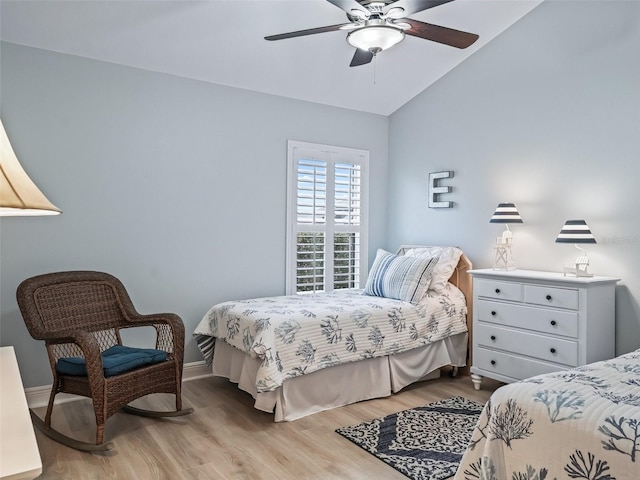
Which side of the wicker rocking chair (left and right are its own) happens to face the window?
left

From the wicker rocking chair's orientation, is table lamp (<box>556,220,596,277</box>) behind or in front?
in front

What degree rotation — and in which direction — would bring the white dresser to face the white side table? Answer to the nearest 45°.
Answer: approximately 45° to its left

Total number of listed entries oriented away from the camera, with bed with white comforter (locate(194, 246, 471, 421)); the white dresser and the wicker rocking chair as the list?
0

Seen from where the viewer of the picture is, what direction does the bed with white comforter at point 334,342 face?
facing the viewer and to the left of the viewer

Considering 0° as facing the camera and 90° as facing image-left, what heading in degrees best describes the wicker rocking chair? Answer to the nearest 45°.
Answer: approximately 315°

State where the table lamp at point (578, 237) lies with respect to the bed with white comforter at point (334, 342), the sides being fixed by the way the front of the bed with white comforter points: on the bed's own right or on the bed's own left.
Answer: on the bed's own left

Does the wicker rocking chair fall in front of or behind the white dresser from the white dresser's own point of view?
in front

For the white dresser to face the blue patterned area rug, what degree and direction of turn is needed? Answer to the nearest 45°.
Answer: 0° — it already faces it

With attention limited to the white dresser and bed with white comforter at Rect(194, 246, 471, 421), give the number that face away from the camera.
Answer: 0

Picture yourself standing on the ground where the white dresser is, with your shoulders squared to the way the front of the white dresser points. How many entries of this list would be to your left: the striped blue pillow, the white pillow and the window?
0

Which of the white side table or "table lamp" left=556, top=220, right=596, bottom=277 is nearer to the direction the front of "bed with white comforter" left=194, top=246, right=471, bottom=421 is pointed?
the white side table
